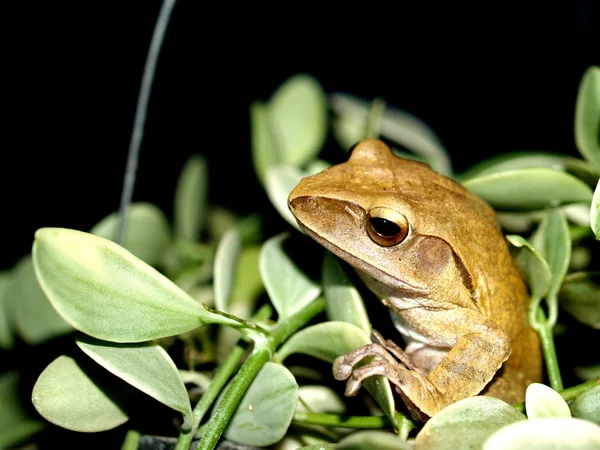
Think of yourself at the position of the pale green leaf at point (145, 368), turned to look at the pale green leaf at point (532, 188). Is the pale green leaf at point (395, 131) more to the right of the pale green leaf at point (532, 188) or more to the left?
left

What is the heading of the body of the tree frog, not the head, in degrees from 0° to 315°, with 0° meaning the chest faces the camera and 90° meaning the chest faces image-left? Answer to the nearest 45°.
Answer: approximately 90°

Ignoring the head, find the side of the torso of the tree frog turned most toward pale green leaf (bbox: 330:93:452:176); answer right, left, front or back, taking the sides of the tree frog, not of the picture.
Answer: right
